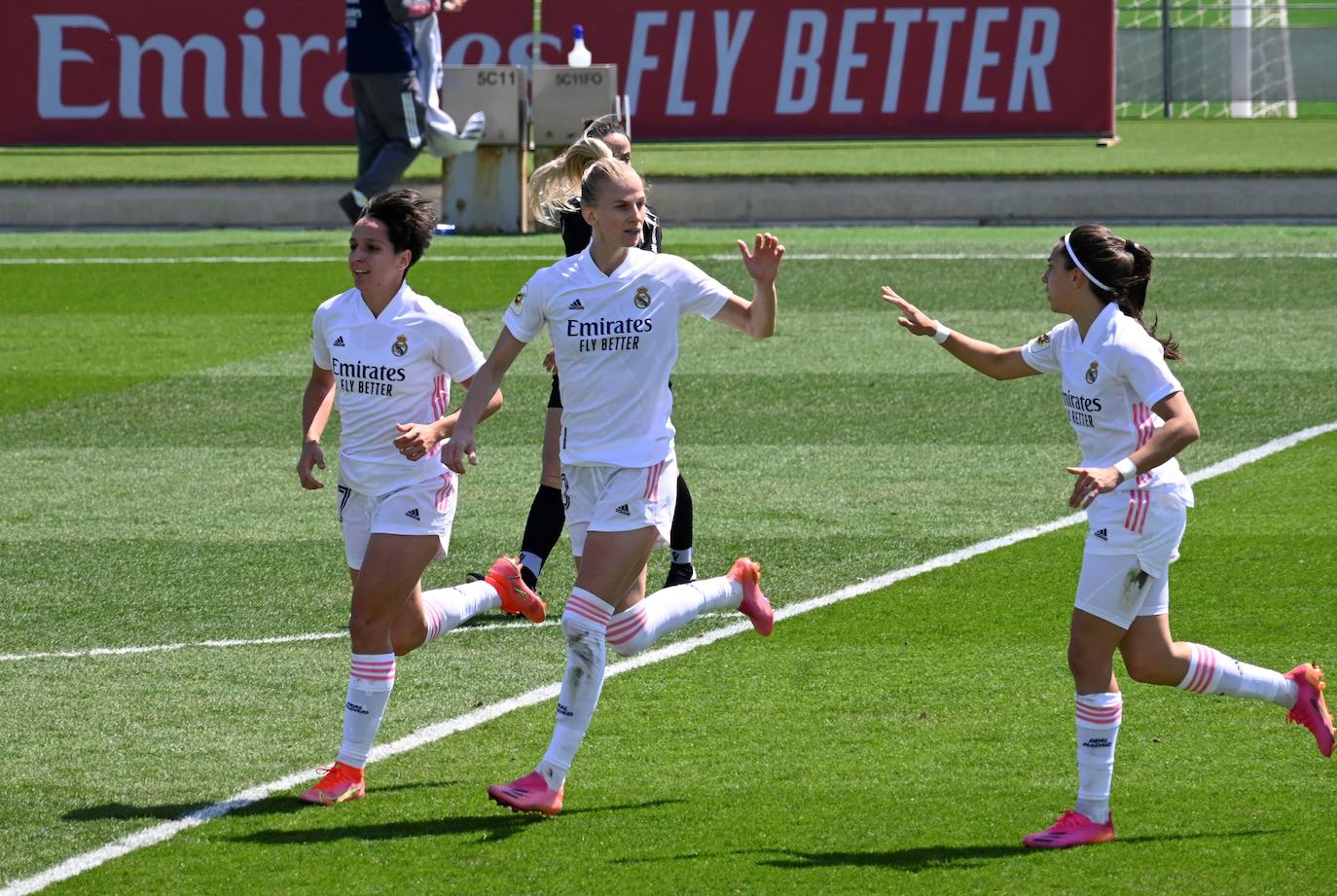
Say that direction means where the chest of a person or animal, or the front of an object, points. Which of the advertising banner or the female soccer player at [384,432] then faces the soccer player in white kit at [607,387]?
the advertising banner

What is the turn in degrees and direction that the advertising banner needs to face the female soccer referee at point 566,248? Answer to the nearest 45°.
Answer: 0° — it already faces them

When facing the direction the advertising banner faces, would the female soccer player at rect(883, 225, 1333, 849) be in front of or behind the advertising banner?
in front

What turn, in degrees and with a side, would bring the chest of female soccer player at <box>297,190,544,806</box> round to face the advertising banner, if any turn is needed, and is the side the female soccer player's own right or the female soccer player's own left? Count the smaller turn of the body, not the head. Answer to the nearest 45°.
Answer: approximately 135° to the female soccer player's own right

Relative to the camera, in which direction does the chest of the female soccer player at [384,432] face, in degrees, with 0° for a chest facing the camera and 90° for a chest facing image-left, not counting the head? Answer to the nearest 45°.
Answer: approximately 45°

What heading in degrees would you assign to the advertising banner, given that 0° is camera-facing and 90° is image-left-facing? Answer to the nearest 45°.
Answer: approximately 0°

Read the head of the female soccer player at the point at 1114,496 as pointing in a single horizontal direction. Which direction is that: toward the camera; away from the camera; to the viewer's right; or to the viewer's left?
to the viewer's left

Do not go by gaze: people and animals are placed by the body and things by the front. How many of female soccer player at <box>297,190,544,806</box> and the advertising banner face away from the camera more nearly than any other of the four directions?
0

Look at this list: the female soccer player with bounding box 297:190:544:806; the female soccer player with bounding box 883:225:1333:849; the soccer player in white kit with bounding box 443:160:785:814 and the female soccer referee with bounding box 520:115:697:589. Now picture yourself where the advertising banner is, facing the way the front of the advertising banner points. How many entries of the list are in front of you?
4
